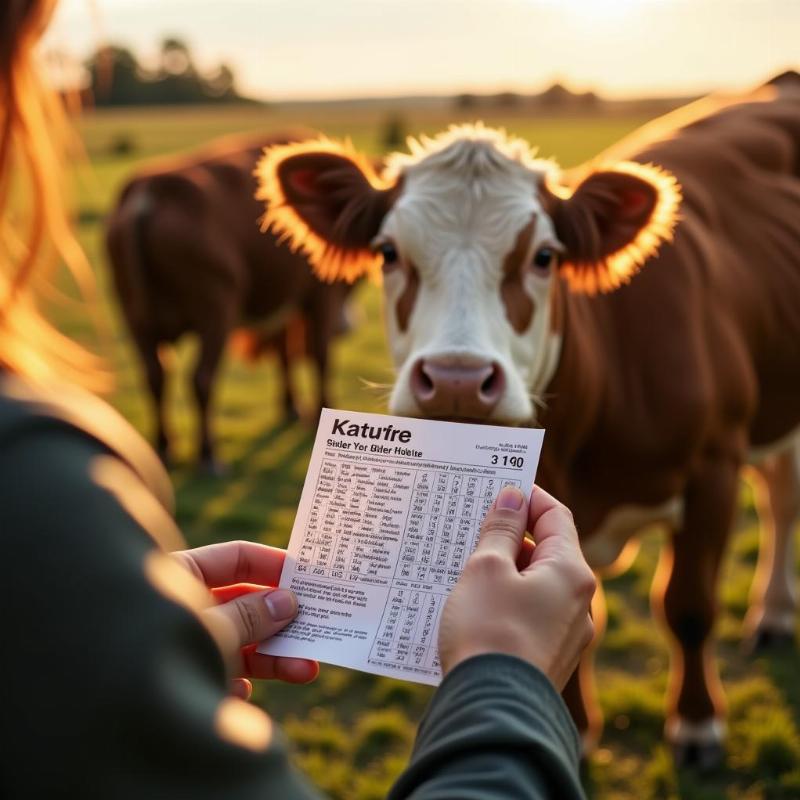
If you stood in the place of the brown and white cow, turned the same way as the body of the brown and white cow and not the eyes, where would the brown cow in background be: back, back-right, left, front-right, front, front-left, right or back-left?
right

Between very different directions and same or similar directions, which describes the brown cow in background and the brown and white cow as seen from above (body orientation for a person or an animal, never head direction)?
very different directions

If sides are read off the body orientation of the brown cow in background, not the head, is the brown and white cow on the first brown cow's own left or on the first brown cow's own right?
on the first brown cow's own right

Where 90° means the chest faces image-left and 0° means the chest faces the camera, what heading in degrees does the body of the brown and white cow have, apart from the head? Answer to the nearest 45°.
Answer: approximately 45°

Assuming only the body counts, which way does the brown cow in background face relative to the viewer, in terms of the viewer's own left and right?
facing away from the viewer and to the right of the viewer
